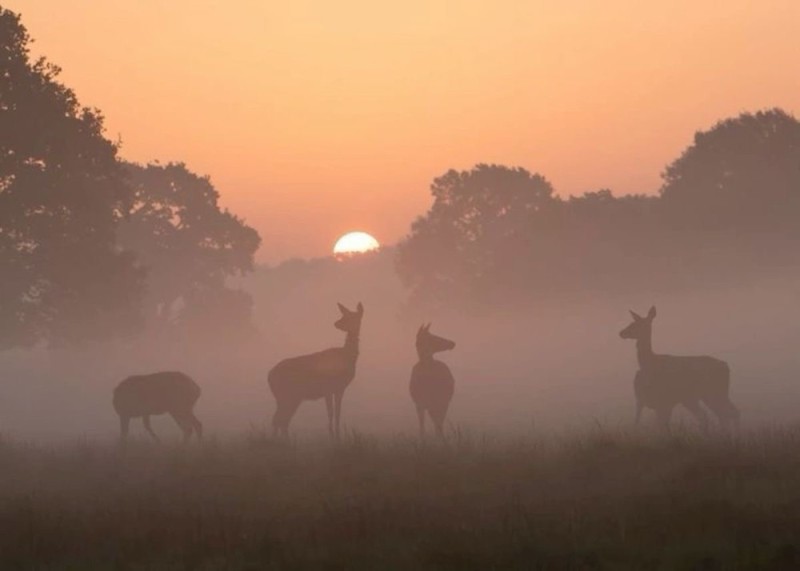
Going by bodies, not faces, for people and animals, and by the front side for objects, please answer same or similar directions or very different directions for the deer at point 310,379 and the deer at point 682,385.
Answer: very different directions

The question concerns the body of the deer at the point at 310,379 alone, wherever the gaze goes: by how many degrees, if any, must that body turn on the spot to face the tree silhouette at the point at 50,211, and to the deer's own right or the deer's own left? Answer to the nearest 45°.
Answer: approximately 135° to the deer's own left

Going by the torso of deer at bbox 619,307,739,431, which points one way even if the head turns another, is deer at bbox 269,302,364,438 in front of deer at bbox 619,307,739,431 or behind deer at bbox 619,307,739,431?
in front

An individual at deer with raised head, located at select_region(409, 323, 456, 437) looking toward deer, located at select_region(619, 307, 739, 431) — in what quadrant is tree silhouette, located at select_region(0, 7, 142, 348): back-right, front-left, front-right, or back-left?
back-left

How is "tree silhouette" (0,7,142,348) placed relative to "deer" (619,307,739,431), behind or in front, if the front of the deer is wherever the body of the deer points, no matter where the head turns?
in front

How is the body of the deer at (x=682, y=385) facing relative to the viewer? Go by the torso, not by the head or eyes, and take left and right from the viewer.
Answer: facing to the left of the viewer

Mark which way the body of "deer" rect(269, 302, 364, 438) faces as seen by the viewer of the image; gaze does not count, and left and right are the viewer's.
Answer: facing to the right of the viewer

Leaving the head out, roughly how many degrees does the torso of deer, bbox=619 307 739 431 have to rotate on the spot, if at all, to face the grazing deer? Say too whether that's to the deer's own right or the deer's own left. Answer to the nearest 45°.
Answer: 0° — it already faces it

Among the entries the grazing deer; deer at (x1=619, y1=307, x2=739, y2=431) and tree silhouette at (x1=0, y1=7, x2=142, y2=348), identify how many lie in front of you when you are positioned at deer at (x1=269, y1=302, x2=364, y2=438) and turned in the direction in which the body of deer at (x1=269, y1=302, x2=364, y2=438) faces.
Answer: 1

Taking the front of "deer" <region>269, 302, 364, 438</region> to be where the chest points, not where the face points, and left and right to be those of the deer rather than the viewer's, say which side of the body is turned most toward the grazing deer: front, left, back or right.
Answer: back

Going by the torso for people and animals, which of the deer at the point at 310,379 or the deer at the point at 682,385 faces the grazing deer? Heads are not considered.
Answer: the deer at the point at 682,385
